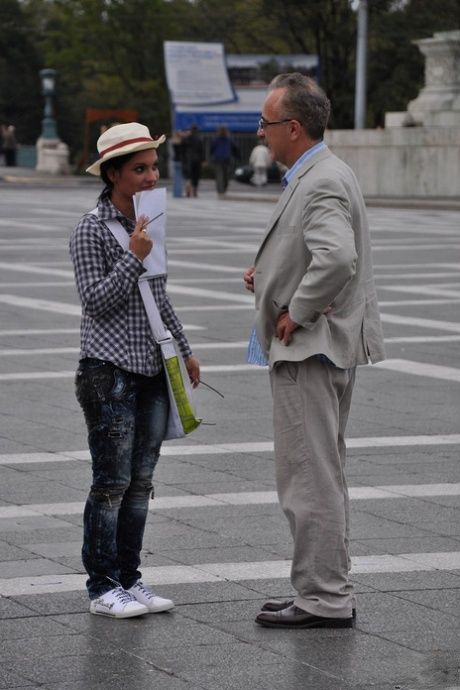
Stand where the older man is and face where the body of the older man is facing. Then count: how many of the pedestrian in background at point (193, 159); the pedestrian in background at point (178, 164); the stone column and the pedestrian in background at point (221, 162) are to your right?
4

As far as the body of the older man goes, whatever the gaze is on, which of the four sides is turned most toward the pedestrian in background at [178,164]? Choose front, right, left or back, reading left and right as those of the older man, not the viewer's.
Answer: right

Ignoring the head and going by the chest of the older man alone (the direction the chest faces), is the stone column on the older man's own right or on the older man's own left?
on the older man's own right

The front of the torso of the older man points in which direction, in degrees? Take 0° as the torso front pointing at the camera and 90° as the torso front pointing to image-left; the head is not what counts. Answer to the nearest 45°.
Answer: approximately 90°

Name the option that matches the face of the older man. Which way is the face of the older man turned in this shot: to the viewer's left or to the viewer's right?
to the viewer's left

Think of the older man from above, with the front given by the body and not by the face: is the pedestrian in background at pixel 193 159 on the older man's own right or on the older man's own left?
on the older man's own right

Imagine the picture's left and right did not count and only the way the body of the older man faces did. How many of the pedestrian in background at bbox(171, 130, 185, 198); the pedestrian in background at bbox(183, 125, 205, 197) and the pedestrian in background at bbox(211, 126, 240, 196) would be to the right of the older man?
3

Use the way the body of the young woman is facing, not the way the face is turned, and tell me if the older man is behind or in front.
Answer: in front

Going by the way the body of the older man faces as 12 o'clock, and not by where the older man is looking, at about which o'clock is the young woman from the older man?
The young woman is roughly at 12 o'clock from the older man.

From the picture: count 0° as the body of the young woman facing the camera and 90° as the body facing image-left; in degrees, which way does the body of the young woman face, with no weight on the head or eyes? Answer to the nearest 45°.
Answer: approximately 315°

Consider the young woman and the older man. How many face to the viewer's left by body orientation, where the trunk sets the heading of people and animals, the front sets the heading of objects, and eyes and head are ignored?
1
